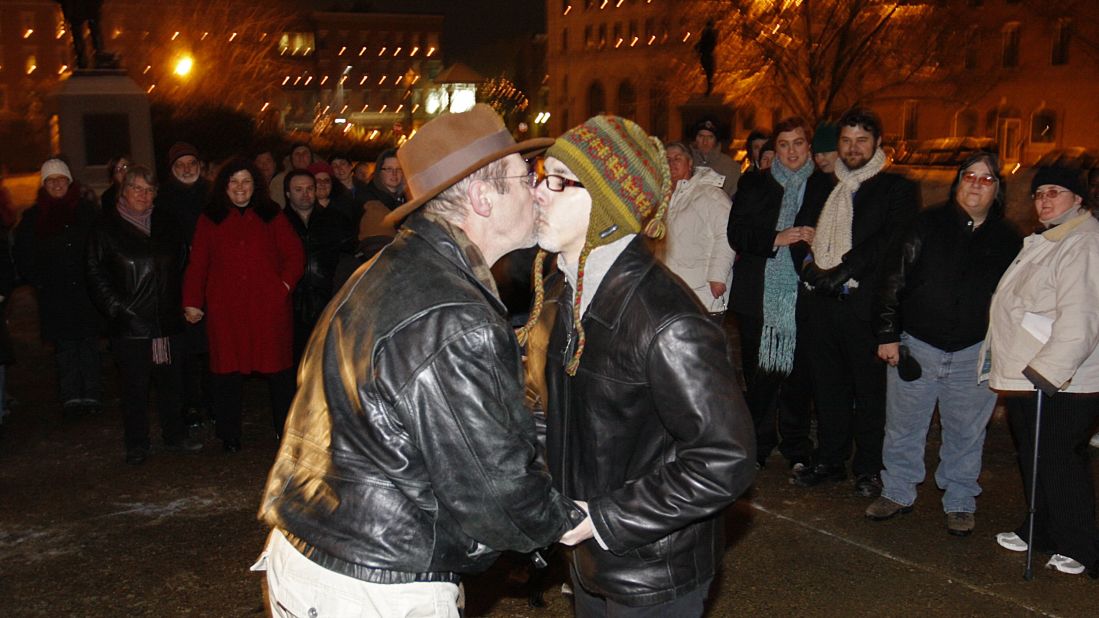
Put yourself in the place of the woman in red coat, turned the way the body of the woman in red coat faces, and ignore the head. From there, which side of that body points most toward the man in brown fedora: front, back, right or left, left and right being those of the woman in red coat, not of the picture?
front

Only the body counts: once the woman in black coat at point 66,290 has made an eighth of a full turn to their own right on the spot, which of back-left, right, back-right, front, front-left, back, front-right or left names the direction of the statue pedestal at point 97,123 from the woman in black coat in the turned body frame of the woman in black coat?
back-right

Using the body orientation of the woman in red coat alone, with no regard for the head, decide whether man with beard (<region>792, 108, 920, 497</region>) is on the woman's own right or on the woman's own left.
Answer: on the woman's own left

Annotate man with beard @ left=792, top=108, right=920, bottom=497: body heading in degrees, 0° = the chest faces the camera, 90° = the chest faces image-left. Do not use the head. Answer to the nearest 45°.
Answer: approximately 45°

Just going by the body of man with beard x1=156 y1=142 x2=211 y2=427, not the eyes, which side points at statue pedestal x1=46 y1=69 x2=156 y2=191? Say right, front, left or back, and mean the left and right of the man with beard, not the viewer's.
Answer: back

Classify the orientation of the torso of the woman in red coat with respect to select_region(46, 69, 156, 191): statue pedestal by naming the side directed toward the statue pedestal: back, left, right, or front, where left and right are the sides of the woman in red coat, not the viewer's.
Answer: back

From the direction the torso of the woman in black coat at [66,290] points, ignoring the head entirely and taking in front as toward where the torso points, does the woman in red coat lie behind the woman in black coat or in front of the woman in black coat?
in front

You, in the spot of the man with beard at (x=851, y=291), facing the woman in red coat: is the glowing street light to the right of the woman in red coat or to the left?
right

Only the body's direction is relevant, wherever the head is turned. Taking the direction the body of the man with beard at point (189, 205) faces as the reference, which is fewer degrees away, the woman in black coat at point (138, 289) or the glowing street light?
the woman in black coat

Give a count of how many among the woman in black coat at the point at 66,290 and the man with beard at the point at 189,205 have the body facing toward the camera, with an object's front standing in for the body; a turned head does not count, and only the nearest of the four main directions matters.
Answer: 2

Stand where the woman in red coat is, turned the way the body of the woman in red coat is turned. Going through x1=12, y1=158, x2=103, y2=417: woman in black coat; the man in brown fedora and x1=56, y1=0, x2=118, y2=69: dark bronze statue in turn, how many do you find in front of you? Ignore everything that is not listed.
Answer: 1

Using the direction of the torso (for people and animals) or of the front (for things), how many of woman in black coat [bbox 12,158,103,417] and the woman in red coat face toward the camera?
2

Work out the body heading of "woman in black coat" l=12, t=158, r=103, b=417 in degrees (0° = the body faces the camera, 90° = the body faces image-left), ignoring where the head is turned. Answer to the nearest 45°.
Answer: approximately 0°

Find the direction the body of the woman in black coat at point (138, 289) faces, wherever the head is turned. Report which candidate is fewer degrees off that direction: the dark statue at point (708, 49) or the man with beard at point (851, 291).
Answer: the man with beard
